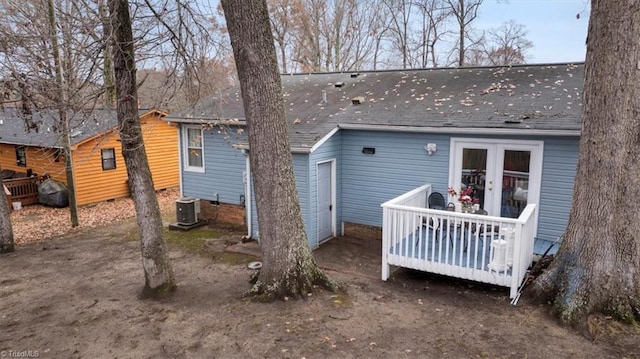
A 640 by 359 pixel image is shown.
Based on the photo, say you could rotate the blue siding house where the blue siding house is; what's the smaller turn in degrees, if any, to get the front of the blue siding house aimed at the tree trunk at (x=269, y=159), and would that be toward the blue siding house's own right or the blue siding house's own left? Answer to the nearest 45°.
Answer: approximately 135° to the blue siding house's own left

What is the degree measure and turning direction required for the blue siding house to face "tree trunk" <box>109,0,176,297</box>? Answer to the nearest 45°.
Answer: approximately 135° to its left

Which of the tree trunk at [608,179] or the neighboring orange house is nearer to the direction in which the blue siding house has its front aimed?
the neighboring orange house

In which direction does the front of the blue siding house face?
away from the camera
